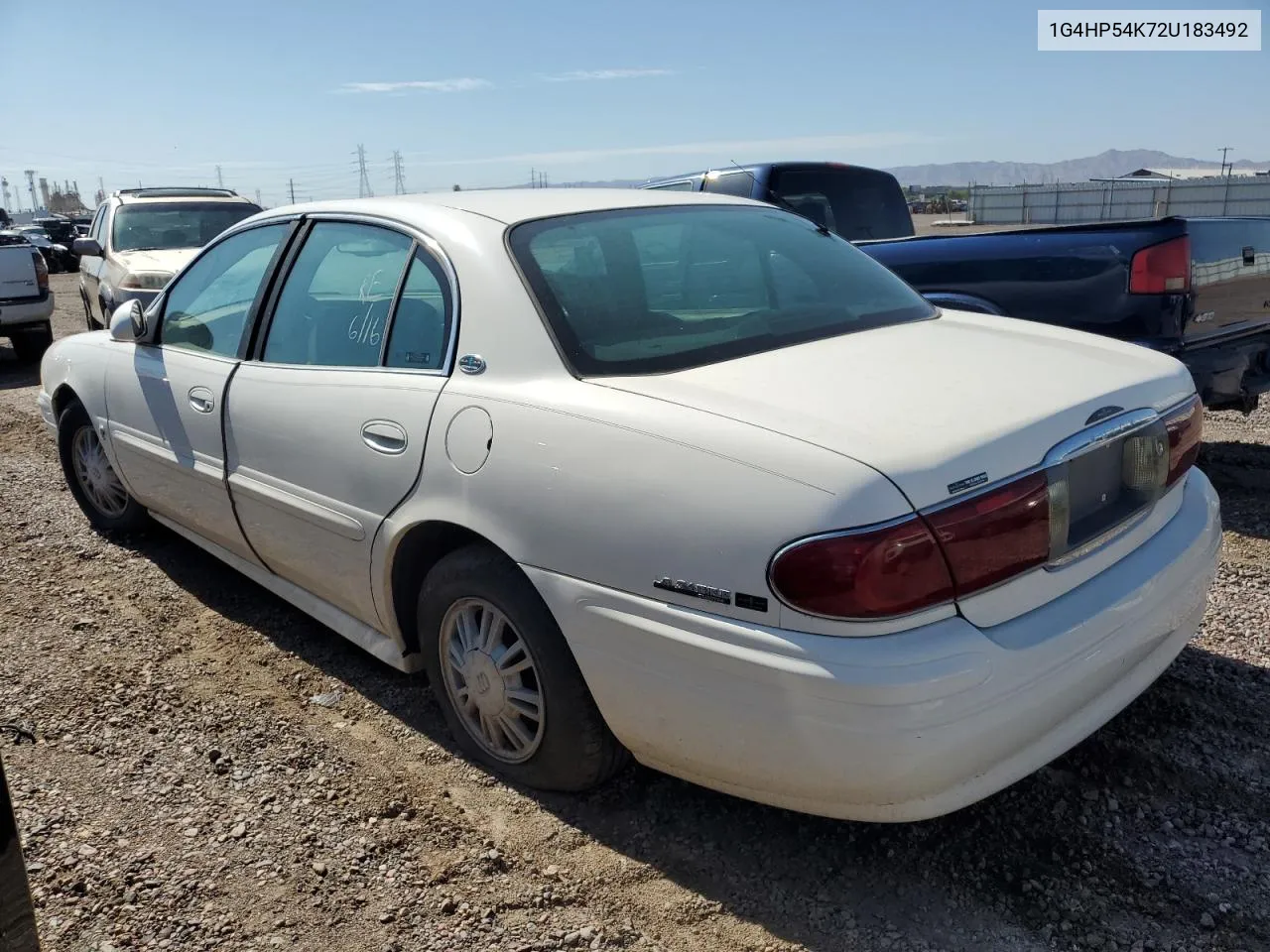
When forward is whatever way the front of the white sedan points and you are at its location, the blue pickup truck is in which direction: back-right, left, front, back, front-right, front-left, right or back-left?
right

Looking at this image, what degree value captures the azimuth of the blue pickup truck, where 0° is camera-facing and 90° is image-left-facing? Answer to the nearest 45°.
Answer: approximately 135°

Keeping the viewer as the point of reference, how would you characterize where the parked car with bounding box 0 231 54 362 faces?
facing away from the viewer

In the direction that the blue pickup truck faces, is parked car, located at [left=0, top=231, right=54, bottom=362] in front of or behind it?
in front

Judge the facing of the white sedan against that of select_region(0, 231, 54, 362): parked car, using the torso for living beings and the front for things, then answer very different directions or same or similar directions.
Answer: same or similar directions

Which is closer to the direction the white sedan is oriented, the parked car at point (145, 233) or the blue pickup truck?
the parked car

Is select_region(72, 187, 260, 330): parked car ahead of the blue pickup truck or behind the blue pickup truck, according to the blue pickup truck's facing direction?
ahead

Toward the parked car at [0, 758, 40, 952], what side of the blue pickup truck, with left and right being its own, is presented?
left

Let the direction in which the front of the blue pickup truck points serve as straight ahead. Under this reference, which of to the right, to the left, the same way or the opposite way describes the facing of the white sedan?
the same way

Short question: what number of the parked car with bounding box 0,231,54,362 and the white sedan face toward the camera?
0

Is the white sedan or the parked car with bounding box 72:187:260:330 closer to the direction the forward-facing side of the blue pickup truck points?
the parked car

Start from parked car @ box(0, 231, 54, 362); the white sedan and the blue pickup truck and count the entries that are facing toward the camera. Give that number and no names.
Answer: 0

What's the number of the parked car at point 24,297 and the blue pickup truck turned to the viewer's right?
0
